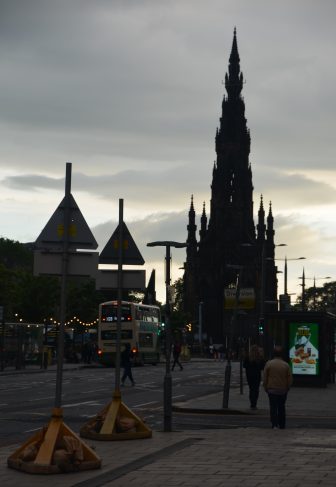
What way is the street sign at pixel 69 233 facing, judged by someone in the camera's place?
facing away from the viewer

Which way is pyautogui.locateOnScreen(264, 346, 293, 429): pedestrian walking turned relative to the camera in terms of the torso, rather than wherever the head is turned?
away from the camera

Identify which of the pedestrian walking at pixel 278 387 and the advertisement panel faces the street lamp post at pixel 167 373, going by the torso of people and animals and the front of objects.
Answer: the advertisement panel

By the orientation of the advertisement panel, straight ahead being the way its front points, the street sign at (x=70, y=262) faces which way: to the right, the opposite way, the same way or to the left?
the opposite way

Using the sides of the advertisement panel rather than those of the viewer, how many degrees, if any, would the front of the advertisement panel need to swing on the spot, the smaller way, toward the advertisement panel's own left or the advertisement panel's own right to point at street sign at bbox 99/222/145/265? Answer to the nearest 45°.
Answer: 0° — it already faces it

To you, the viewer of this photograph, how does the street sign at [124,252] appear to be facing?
facing away from the viewer

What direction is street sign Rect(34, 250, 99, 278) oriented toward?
away from the camera

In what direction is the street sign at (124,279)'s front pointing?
away from the camera

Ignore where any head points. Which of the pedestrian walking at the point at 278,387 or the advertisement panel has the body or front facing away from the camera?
the pedestrian walking
